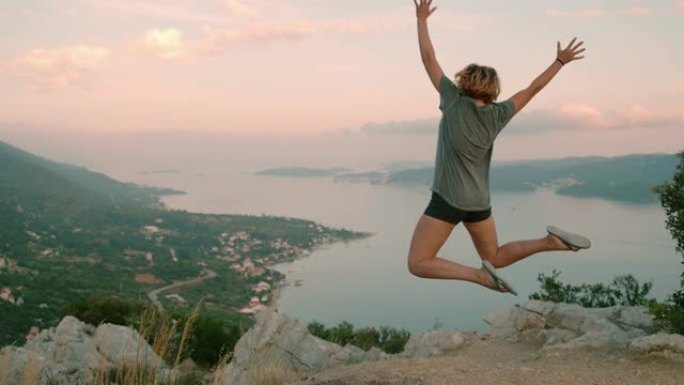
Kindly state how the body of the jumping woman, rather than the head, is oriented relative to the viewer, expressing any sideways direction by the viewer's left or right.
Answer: facing away from the viewer and to the left of the viewer

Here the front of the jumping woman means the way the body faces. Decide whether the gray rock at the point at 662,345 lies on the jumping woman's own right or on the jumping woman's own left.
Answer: on the jumping woman's own right

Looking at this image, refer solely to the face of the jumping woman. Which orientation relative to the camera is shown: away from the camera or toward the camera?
away from the camera

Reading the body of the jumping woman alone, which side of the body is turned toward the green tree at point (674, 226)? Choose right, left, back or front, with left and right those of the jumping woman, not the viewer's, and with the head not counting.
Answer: right
